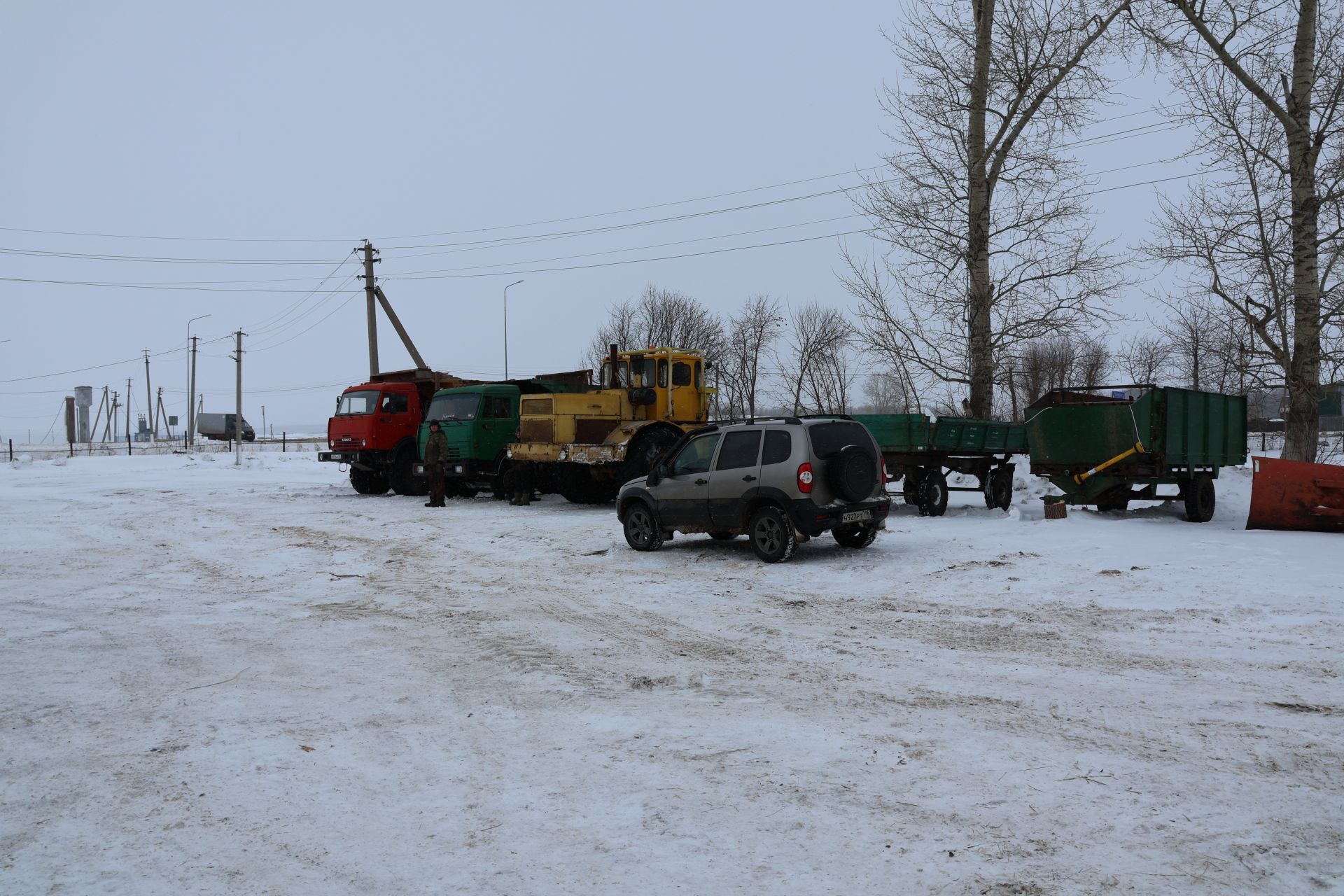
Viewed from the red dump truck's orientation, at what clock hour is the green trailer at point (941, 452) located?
The green trailer is roughly at 9 o'clock from the red dump truck.

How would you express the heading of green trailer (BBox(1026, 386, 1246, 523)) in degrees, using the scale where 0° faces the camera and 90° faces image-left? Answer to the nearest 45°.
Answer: approximately 45°

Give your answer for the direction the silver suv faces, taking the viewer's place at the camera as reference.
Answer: facing away from the viewer and to the left of the viewer

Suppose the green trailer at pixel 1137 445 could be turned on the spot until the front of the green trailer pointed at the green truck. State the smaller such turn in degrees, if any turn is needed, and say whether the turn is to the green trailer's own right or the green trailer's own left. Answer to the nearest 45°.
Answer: approximately 45° to the green trailer's own right

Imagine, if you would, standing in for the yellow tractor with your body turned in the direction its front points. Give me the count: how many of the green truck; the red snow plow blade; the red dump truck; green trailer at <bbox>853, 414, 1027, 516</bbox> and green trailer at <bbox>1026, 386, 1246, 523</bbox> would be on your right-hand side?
2

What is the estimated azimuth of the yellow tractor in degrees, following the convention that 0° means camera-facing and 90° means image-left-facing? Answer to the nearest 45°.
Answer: approximately 45°

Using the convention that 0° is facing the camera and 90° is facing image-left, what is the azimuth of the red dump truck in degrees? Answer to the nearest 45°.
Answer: approximately 45°

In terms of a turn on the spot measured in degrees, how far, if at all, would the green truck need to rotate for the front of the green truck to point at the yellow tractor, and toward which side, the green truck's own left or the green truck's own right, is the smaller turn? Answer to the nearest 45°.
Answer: approximately 90° to the green truck's own left

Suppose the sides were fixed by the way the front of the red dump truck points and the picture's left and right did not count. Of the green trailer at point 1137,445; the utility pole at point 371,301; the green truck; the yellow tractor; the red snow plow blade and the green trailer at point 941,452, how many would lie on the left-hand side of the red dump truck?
5

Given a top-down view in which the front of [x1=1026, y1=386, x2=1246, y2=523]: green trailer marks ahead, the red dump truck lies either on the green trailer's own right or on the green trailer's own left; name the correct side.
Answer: on the green trailer's own right

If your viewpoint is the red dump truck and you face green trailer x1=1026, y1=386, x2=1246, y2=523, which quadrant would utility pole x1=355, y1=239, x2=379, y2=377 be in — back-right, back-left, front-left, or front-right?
back-left

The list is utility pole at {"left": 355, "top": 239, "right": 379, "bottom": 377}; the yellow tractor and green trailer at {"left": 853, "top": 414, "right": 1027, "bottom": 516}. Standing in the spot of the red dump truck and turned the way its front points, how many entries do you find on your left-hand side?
2
